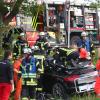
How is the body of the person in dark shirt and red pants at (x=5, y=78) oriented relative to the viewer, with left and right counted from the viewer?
facing away from the viewer and to the right of the viewer

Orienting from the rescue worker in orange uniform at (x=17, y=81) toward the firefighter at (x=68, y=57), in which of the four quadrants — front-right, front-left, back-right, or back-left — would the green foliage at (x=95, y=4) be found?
front-left

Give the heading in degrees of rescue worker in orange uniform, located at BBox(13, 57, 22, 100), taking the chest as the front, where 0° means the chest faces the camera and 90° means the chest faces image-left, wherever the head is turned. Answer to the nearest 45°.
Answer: approximately 270°

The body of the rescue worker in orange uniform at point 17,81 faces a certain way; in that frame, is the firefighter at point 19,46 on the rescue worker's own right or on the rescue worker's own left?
on the rescue worker's own left
